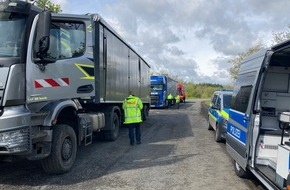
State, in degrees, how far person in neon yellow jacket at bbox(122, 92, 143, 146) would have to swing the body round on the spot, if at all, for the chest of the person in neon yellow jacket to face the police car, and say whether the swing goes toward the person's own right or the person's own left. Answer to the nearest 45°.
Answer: approximately 90° to the person's own right

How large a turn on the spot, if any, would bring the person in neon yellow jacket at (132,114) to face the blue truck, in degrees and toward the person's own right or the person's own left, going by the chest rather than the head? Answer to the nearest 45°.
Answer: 0° — they already face it

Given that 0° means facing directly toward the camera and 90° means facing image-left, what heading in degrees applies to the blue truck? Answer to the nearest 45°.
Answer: approximately 45°

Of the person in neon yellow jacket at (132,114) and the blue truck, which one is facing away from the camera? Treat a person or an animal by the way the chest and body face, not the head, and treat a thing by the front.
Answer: the person in neon yellow jacket

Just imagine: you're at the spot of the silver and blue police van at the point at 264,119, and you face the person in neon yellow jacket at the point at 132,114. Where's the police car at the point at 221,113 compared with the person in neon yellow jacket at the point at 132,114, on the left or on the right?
right

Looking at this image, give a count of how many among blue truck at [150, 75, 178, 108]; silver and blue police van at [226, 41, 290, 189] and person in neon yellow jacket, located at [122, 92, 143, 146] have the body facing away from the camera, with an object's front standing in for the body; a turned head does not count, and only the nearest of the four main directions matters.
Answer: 1

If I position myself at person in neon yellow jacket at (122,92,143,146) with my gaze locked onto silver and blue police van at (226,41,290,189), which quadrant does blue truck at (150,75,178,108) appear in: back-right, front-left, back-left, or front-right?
back-left

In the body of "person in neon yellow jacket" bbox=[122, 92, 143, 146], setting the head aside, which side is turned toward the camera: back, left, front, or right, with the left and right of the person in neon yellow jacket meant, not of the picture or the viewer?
back

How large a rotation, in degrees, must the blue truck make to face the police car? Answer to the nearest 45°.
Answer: approximately 45° to its left

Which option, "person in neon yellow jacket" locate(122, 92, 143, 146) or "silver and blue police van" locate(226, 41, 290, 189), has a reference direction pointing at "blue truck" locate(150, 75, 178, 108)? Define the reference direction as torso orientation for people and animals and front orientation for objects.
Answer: the person in neon yellow jacket

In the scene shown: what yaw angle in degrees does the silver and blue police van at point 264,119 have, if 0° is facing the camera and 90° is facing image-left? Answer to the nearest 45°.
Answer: approximately 315°
